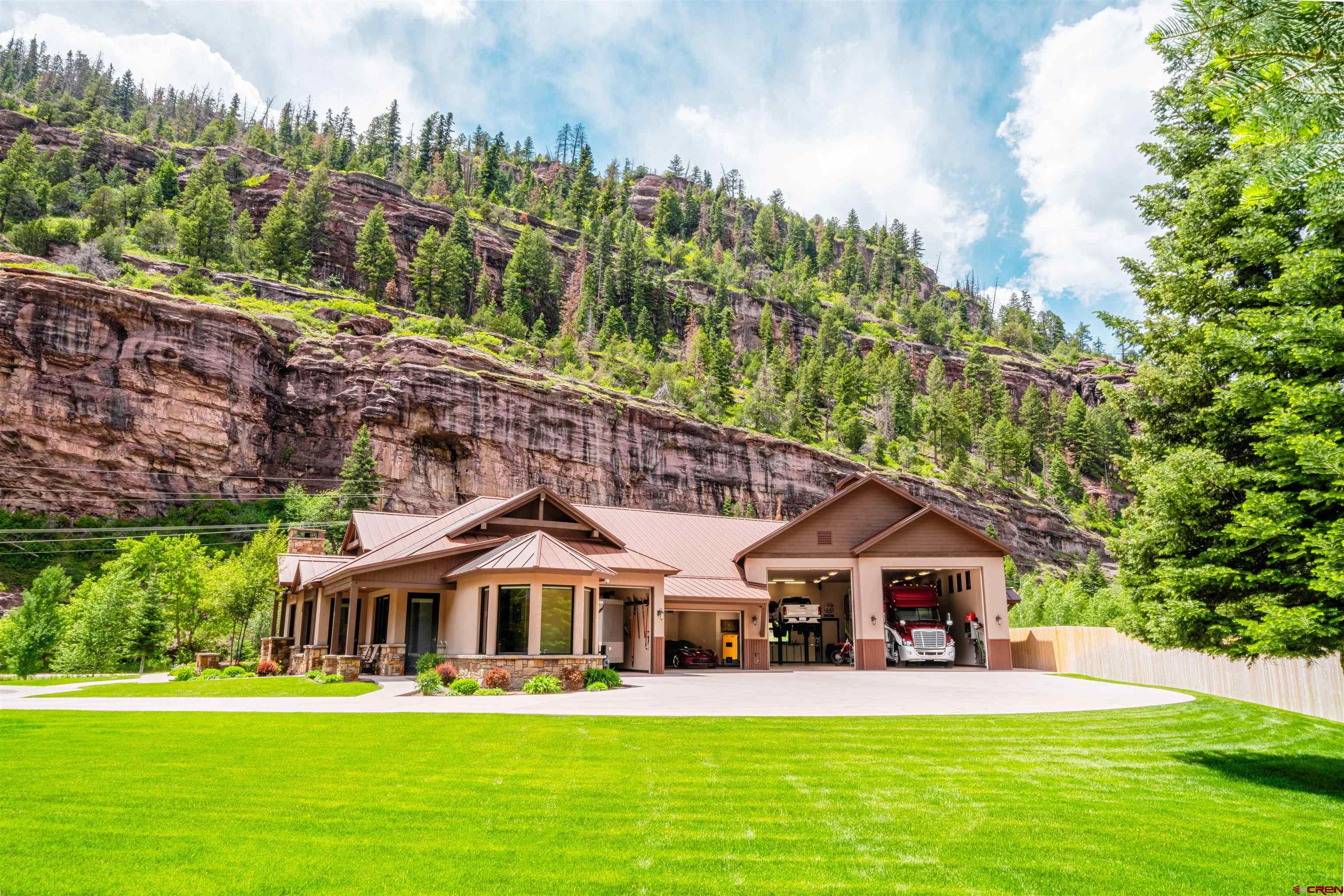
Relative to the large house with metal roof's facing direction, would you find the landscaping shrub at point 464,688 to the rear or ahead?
ahead

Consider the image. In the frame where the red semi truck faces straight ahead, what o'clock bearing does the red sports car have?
The red sports car is roughly at 4 o'clock from the red semi truck.

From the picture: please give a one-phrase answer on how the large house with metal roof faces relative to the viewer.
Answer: facing the viewer
